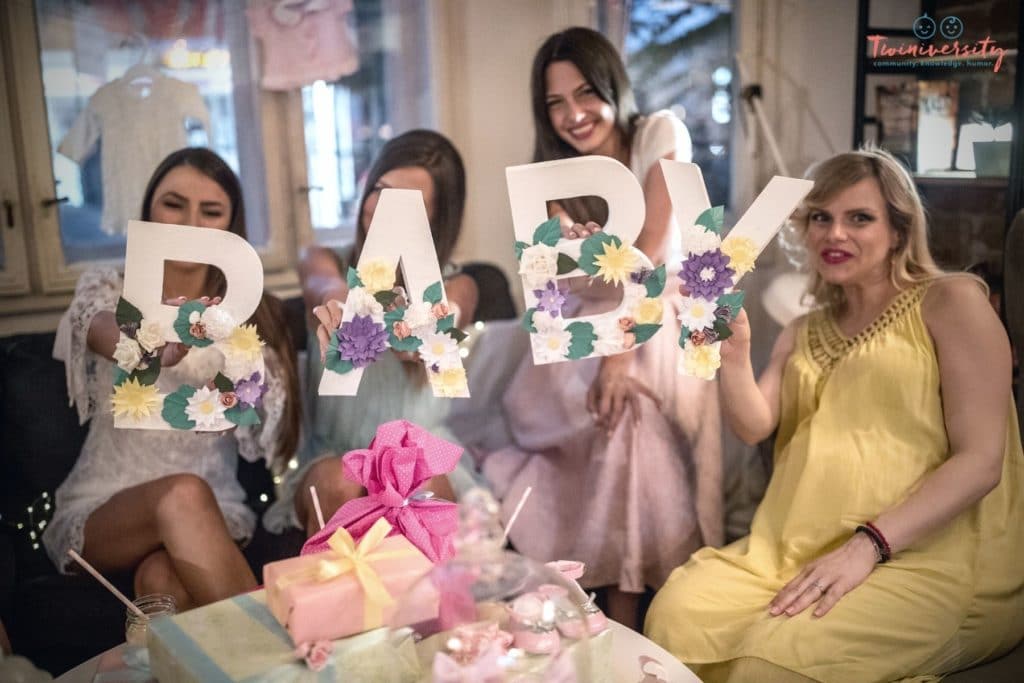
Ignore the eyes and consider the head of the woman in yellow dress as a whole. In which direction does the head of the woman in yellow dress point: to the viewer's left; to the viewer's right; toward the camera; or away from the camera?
toward the camera

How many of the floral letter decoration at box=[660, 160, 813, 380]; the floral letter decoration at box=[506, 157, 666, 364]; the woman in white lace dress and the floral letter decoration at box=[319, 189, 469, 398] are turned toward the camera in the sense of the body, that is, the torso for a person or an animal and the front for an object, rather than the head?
4

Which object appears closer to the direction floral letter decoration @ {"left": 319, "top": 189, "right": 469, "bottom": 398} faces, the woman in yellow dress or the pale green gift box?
the pale green gift box

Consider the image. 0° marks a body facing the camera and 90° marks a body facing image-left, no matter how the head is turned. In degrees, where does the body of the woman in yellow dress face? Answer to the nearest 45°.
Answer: approximately 45°

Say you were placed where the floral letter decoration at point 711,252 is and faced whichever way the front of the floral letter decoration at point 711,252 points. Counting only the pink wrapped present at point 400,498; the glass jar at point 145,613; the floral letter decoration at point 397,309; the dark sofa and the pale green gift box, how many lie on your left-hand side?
0

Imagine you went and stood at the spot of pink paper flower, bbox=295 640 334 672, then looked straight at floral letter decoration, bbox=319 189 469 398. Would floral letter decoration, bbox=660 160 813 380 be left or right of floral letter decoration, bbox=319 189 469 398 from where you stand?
right

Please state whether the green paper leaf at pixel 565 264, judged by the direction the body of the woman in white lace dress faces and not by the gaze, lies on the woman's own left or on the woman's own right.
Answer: on the woman's own left

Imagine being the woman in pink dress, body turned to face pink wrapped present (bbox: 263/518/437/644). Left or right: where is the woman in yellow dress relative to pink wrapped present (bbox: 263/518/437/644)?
left

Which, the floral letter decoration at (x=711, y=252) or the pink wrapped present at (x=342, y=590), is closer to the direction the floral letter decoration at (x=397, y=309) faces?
the pink wrapped present

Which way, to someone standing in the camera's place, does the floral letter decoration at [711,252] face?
facing the viewer

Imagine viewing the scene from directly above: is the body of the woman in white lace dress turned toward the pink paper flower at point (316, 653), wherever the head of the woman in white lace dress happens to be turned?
yes

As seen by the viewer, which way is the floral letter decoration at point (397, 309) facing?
toward the camera

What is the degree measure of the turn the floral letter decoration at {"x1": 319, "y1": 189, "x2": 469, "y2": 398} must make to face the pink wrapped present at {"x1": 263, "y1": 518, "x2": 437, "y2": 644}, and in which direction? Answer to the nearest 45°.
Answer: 0° — it already faces it

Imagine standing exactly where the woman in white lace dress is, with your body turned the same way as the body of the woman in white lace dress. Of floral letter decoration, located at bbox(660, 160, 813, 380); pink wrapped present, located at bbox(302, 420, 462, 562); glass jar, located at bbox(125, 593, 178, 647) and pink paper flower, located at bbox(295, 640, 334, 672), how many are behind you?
0

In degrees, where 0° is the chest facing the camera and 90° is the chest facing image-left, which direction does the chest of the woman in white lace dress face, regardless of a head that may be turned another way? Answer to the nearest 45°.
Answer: approximately 0°

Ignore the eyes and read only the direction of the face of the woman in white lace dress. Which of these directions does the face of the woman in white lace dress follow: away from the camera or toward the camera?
toward the camera

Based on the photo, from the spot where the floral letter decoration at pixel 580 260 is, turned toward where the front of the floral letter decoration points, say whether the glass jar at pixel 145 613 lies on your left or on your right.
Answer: on your right

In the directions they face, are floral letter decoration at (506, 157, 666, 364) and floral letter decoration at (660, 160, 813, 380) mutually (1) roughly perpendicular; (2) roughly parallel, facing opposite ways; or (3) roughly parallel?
roughly parallel
